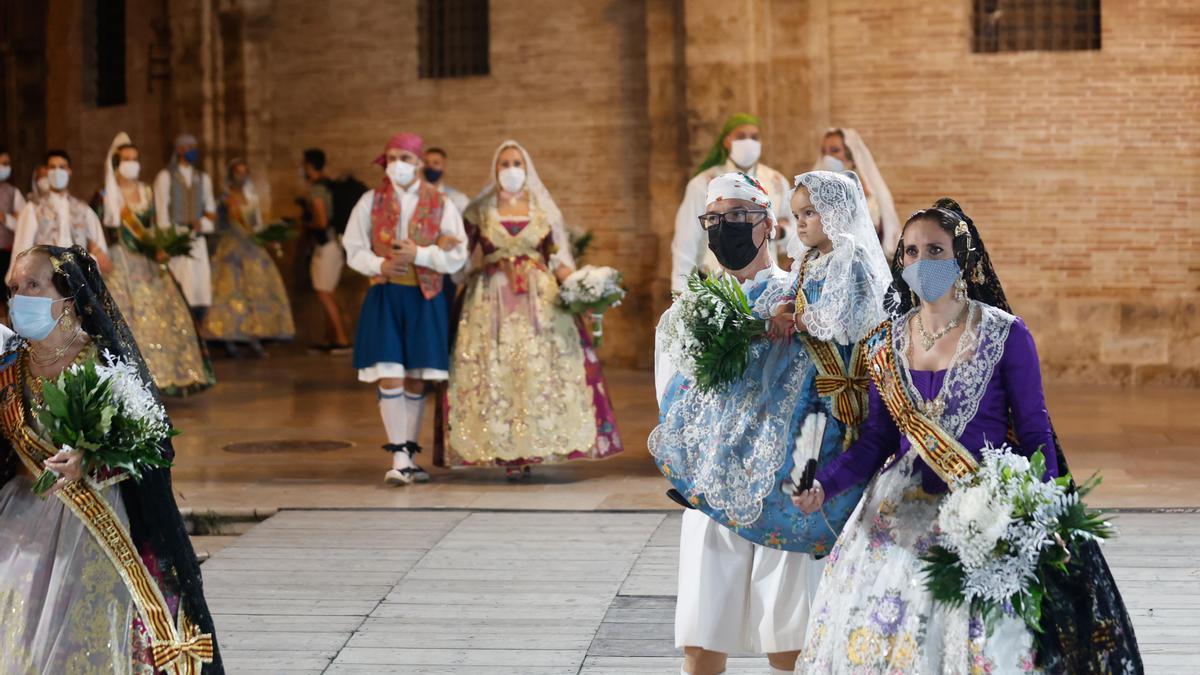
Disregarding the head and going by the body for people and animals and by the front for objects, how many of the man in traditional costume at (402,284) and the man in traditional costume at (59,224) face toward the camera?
2

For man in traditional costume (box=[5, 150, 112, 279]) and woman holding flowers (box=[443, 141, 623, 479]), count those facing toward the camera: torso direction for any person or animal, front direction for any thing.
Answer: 2

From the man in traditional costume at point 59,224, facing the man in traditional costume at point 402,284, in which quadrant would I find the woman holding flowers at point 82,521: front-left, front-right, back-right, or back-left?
front-right

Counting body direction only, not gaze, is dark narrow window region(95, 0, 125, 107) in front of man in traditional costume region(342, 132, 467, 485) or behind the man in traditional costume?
behind

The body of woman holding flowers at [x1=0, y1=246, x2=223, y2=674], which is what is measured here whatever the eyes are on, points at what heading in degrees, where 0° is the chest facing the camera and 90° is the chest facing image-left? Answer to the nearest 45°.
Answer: approximately 45°

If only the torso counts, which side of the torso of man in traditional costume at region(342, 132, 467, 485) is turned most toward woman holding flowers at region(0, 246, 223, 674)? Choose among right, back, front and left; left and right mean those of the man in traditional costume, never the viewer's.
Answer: front

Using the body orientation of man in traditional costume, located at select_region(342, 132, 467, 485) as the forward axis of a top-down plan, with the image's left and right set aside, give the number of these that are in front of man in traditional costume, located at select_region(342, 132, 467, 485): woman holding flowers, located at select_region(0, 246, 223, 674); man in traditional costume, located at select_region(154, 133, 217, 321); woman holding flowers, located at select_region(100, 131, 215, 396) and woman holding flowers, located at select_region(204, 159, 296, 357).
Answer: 1

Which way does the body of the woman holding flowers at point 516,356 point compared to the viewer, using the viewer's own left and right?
facing the viewer

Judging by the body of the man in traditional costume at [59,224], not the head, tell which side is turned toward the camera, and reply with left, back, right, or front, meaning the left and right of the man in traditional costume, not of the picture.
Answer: front

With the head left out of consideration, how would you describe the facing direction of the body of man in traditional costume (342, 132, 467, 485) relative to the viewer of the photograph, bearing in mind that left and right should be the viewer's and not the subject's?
facing the viewer

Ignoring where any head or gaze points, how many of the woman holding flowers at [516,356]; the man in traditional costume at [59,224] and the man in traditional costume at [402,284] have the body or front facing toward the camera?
3
